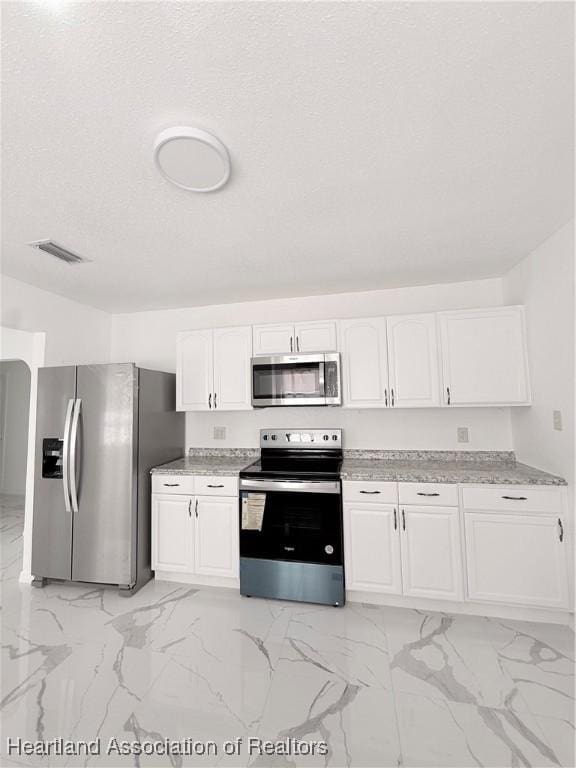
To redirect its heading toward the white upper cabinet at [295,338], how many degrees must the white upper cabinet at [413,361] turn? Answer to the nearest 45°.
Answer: approximately 90° to its right

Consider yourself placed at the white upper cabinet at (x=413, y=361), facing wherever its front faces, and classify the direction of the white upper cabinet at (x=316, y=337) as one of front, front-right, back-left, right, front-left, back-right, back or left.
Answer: right

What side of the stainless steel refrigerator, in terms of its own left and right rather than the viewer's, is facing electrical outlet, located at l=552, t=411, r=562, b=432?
left

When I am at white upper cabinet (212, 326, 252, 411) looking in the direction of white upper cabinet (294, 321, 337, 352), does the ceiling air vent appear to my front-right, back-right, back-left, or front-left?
back-right

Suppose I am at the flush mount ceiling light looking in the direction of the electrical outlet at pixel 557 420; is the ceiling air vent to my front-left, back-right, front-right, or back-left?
back-left

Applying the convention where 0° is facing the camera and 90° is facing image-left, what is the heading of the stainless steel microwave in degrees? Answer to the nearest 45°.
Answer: approximately 0°

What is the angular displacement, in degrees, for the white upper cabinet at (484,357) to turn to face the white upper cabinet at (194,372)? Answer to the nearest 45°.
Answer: approximately 90° to its right

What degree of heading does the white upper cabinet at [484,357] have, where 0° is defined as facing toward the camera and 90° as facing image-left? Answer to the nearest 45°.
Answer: approximately 0°

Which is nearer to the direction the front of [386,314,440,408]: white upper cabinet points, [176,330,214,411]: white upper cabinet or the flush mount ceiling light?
the flush mount ceiling light
